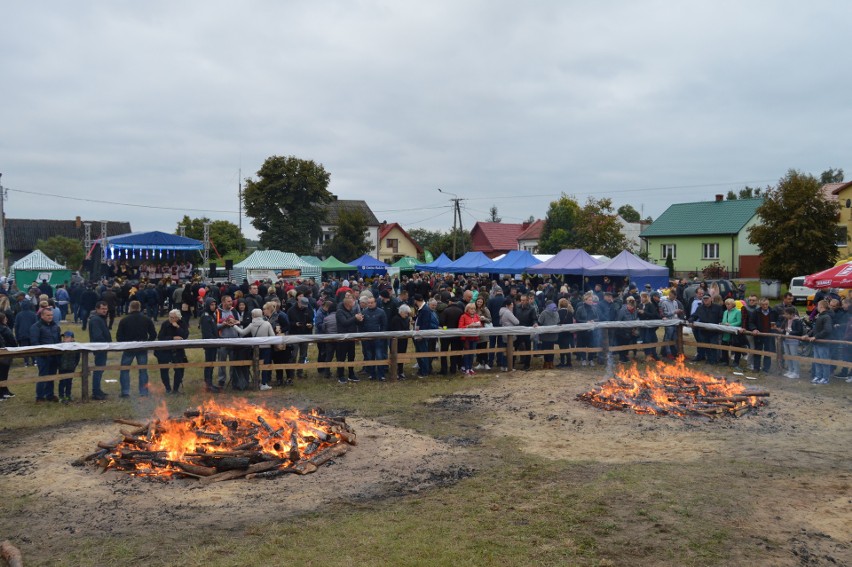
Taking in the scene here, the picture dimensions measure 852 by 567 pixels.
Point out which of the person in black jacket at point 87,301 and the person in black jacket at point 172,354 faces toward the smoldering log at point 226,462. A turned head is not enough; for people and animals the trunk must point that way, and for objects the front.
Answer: the person in black jacket at point 172,354

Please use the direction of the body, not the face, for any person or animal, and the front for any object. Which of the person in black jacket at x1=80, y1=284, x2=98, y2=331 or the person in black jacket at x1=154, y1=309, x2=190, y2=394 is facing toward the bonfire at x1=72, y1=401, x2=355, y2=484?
the person in black jacket at x1=154, y1=309, x2=190, y2=394

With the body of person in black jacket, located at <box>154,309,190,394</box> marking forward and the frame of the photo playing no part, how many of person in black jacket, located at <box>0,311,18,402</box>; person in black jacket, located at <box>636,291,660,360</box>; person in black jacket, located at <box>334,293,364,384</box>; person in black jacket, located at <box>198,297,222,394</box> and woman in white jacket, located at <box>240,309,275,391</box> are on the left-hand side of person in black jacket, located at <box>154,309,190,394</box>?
4

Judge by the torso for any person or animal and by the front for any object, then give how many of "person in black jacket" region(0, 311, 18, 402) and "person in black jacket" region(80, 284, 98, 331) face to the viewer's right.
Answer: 1

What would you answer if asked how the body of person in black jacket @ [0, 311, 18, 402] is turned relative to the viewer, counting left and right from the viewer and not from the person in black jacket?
facing to the right of the viewer

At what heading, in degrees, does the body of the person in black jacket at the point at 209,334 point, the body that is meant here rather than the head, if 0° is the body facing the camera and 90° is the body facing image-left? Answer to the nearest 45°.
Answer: approximately 315°
